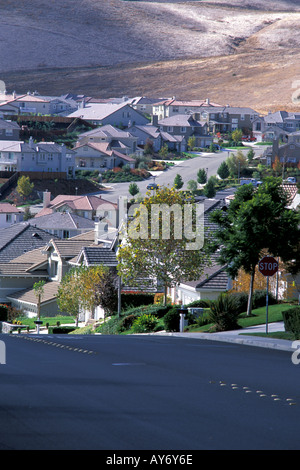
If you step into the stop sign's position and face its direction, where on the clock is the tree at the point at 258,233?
The tree is roughly at 6 o'clock from the stop sign.

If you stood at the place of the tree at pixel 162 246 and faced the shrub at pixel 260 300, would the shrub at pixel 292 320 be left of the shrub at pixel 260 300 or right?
right

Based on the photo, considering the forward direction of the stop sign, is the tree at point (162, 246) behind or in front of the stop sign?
behind

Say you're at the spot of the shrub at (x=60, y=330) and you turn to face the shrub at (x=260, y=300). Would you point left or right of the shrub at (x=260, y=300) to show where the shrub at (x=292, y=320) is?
right

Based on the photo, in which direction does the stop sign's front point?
toward the camera

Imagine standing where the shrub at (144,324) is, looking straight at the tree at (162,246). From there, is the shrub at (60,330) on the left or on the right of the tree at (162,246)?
left

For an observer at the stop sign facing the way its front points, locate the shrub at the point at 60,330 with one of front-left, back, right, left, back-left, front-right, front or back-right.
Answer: back-right

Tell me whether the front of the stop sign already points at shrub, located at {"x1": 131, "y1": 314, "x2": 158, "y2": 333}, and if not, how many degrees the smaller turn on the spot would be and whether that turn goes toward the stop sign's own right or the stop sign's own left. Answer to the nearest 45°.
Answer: approximately 135° to the stop sign's own right

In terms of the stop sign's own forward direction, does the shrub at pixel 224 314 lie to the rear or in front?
to the rear

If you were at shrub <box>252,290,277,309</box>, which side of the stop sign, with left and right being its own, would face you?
back
